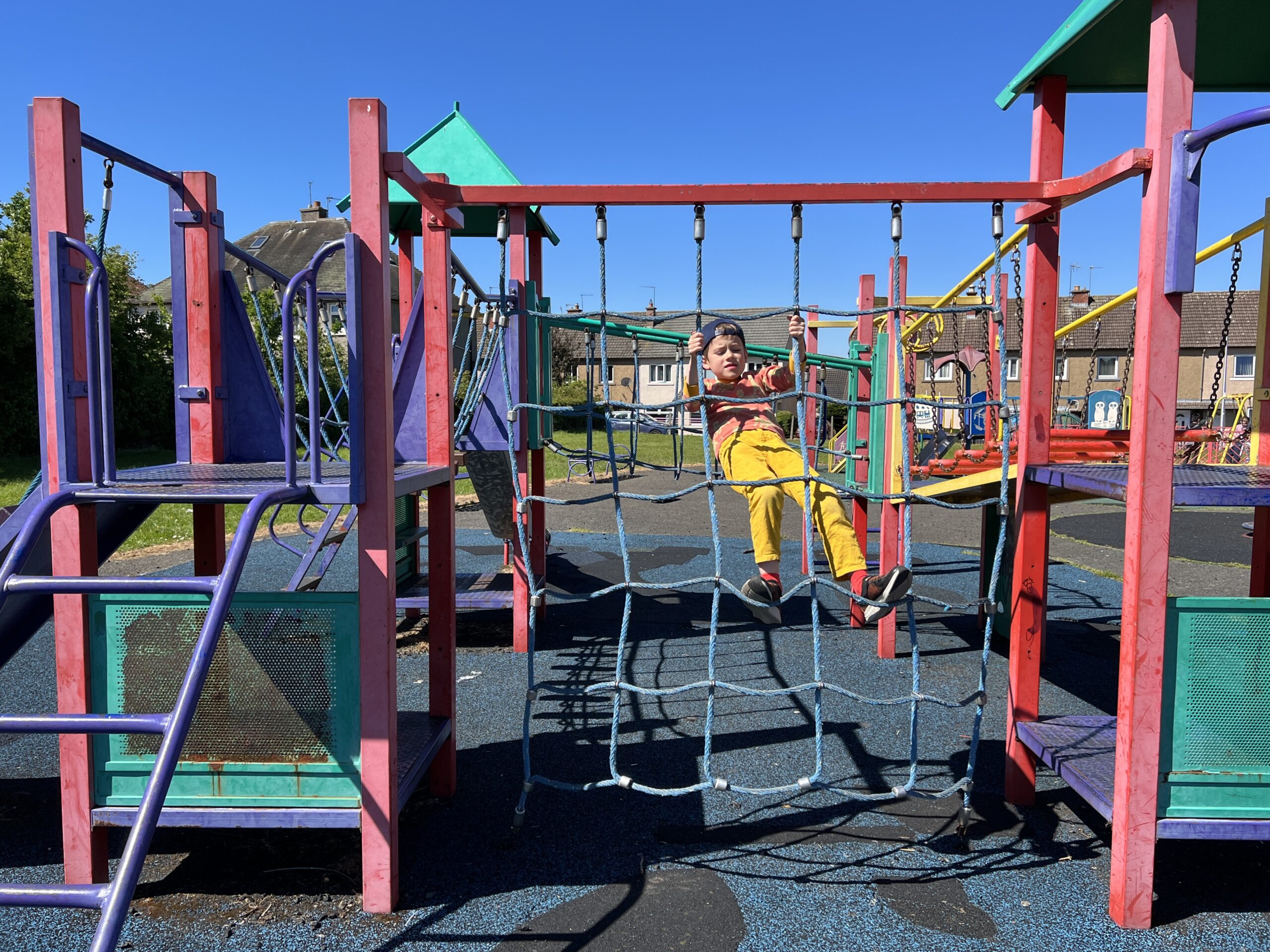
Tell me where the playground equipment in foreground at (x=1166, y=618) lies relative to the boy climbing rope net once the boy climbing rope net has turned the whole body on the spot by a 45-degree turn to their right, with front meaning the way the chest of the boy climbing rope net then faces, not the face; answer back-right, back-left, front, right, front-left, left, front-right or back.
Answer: left

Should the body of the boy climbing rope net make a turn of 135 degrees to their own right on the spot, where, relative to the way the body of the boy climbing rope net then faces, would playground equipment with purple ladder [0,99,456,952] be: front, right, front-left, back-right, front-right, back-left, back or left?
left

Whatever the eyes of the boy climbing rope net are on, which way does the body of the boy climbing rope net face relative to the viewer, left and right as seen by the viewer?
facing the viewer
